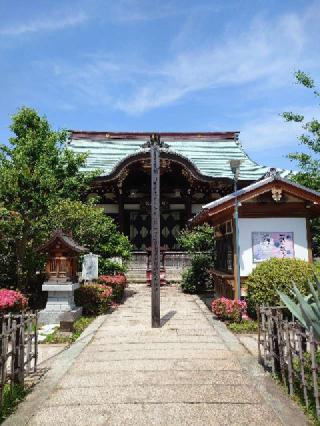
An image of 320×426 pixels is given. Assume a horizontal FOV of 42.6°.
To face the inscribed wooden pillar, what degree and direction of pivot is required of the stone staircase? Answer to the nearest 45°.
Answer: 0° — it already faces it

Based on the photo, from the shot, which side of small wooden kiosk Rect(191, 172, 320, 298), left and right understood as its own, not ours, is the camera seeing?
left

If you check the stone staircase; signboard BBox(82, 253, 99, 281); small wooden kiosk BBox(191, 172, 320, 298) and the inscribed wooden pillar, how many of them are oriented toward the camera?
3

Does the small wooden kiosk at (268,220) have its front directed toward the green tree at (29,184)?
yes

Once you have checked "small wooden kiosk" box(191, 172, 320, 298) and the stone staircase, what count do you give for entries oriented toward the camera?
1
